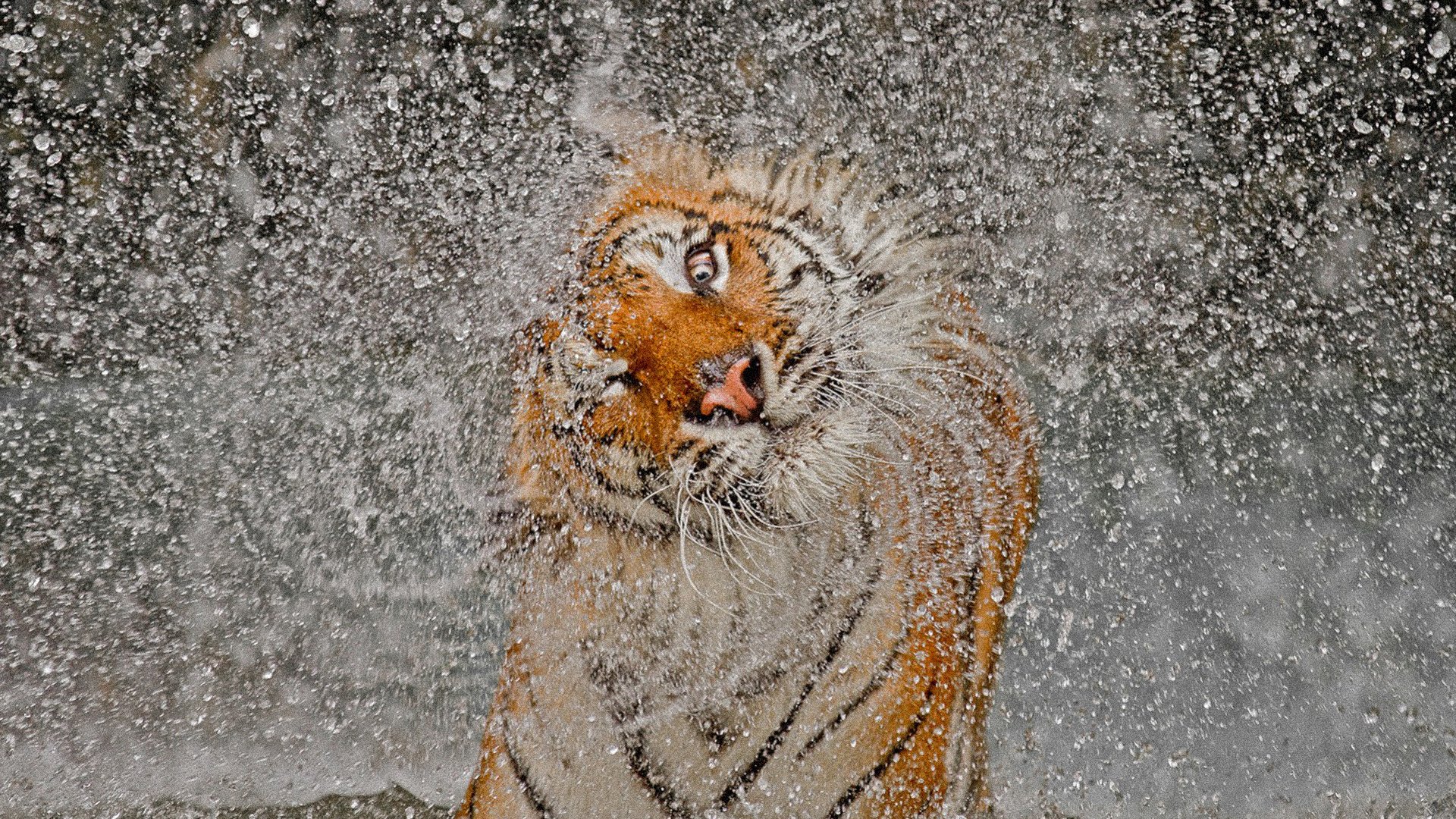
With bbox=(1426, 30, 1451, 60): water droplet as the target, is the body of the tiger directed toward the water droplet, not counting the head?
no

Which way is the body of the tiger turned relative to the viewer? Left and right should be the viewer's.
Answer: facing the viewer
